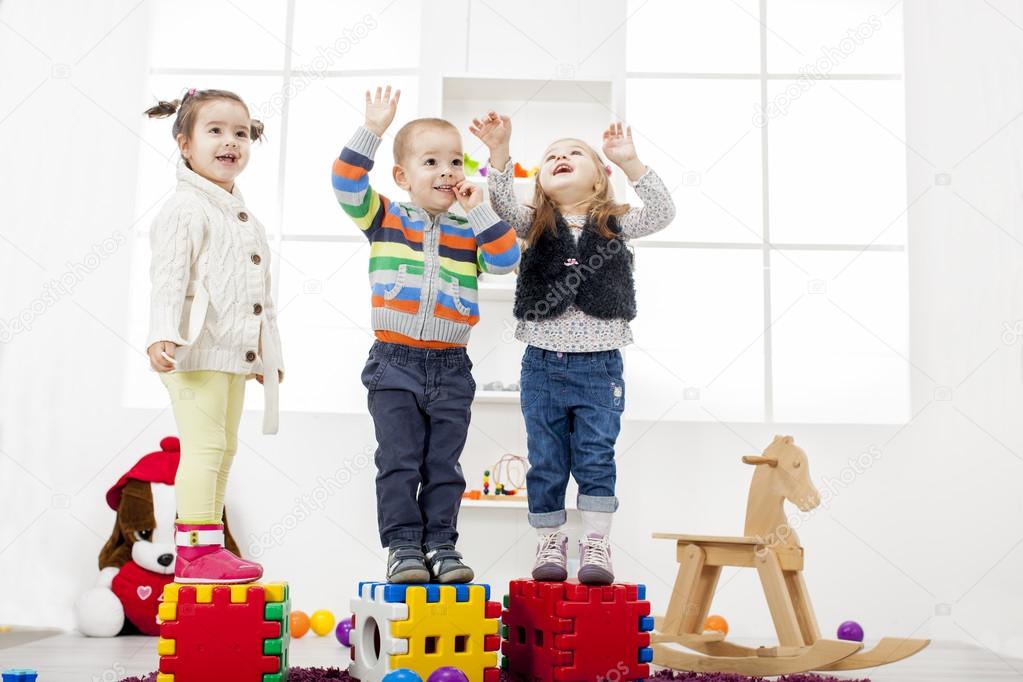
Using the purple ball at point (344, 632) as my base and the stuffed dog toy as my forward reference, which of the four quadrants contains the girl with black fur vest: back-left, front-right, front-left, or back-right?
back-left

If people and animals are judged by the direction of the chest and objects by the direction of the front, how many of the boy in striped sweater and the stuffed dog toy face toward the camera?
2

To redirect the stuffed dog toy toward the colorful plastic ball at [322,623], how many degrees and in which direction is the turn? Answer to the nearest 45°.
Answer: approximately 90° to its left

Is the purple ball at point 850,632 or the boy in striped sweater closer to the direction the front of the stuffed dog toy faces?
the boy in striped sweater

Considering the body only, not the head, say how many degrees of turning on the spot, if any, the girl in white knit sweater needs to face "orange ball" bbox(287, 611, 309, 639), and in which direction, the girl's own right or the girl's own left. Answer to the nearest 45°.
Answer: approximately 135° to the girl's own left

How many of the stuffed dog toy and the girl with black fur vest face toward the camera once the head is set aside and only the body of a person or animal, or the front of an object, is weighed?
2

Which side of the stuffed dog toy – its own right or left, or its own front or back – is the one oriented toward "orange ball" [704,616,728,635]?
left
